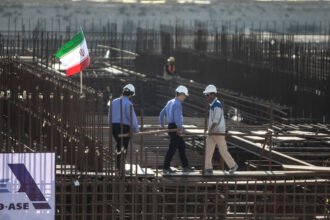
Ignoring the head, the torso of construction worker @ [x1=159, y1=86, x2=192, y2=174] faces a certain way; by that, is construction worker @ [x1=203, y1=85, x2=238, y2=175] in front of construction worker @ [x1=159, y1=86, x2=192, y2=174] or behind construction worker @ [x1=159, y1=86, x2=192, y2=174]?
in front

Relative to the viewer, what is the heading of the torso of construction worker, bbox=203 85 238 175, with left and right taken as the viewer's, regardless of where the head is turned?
facing to the left of the viewer

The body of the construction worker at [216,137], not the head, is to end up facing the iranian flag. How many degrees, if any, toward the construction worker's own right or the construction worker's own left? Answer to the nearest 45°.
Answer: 0° — they already face it

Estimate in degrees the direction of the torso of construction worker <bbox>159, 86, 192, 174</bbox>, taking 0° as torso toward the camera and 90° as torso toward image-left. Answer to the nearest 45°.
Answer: approximately 270°

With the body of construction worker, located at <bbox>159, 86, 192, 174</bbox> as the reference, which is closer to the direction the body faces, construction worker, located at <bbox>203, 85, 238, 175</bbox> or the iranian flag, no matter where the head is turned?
the construction worker

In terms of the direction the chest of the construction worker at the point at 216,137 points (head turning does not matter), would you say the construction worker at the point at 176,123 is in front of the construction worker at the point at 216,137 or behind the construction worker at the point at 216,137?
in front
